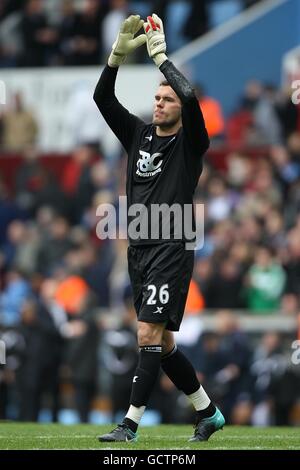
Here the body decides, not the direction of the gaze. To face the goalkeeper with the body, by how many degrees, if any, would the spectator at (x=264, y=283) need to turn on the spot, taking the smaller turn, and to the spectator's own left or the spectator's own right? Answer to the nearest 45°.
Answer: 0° — they already face them

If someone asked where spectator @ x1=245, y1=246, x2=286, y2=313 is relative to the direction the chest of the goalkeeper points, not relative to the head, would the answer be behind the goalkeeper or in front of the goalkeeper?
behind

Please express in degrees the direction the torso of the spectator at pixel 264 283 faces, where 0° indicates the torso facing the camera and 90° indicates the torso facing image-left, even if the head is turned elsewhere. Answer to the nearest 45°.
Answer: approximately 0°

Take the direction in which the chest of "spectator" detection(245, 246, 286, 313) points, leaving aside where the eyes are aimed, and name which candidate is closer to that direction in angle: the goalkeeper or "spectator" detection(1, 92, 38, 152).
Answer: the goalkeeper

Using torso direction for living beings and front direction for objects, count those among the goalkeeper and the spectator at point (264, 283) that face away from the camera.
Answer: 0

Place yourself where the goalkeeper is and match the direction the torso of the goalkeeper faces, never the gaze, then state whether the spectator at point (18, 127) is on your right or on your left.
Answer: on your right
